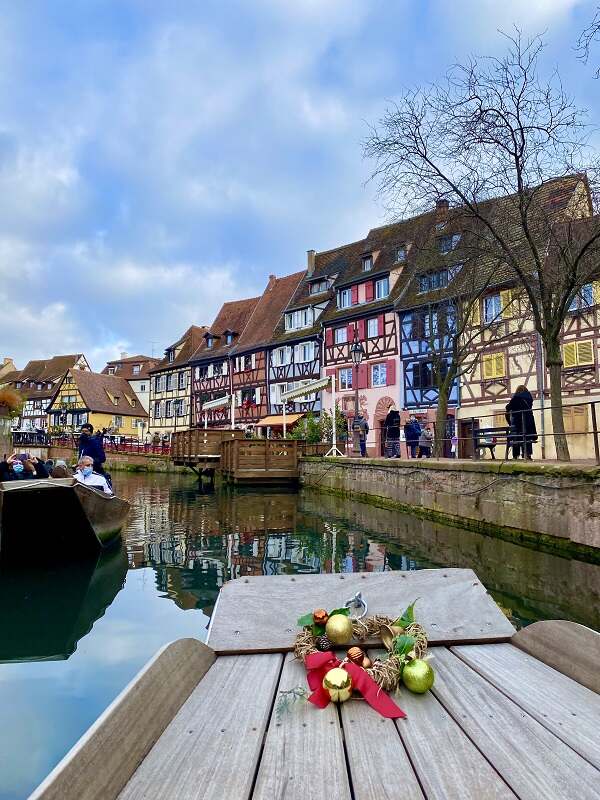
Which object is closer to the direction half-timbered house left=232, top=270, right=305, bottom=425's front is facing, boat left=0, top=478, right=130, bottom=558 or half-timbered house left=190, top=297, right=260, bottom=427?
the boat

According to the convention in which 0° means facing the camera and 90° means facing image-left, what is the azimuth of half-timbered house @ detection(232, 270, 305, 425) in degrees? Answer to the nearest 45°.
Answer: approximately 45°

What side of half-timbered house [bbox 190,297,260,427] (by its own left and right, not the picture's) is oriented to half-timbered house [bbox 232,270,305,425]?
left

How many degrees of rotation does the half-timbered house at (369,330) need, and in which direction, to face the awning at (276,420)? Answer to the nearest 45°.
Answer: approximately 90° to its right

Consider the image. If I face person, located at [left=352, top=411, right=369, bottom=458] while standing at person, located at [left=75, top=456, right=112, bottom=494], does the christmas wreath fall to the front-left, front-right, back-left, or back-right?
back-right

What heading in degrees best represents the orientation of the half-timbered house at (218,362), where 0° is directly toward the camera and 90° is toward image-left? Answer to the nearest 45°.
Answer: approximately 45°

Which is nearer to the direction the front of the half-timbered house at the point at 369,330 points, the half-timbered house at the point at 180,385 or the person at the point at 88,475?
the person
